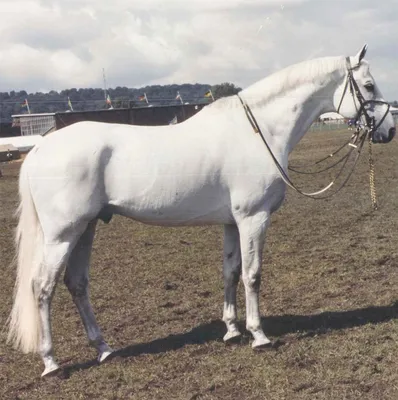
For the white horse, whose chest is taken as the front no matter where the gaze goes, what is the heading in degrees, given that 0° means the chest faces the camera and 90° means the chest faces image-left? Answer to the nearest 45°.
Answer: approximately 270°
